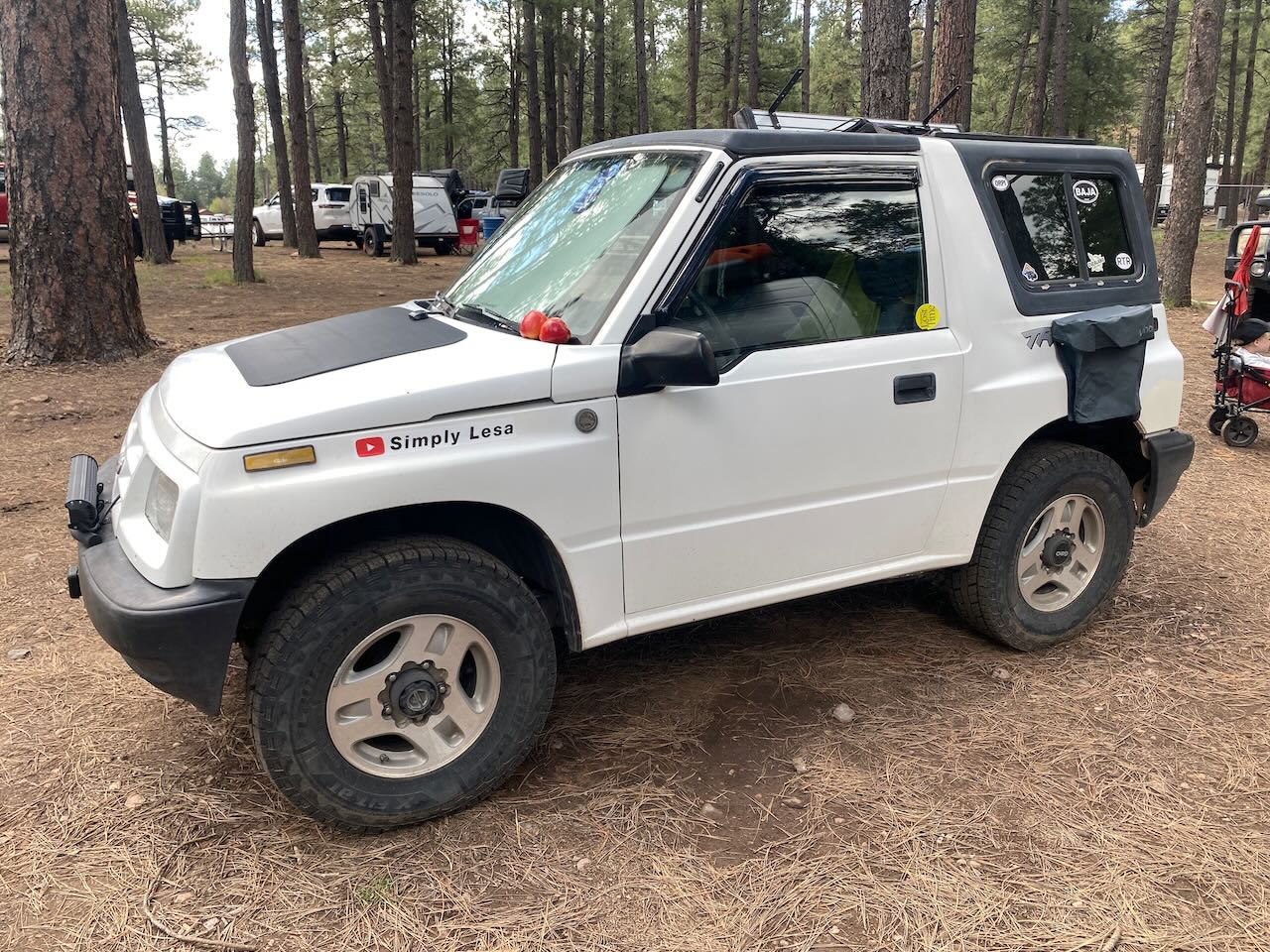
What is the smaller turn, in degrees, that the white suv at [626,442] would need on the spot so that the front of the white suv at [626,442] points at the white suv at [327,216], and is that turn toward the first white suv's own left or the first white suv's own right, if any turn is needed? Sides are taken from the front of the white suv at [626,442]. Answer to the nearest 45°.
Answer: approximately 135° to the first white suv's own right

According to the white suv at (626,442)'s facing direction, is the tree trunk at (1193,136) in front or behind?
behind

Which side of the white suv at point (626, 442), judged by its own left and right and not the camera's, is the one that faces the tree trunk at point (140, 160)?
right

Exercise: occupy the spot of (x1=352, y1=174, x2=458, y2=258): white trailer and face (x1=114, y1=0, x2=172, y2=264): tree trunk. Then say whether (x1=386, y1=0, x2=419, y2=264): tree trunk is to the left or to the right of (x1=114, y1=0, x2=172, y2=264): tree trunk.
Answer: left

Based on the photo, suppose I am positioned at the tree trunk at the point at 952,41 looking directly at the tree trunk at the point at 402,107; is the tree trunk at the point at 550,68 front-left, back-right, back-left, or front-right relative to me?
front-right

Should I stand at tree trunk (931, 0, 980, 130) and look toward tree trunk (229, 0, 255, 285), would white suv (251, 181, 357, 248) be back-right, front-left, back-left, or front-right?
front-right

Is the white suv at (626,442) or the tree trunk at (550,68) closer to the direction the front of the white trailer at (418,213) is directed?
the white suv

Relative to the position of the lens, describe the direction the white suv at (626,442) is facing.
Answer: facing the viewer and to the left of the viewer

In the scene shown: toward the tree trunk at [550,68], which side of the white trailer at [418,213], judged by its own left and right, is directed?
left

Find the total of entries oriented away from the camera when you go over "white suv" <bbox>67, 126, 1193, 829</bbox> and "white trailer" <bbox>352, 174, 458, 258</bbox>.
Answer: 0

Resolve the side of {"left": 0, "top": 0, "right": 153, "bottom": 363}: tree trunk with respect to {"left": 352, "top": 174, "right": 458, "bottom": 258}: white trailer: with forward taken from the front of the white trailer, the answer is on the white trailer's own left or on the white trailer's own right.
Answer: on the white trailer's own right

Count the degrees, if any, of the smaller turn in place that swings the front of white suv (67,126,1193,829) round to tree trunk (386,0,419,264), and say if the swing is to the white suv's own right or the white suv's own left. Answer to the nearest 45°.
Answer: approximately 135° to the white suv's own right
